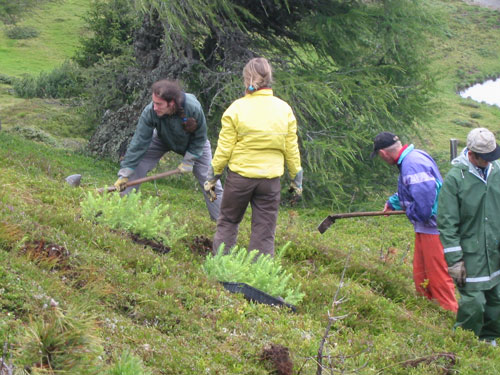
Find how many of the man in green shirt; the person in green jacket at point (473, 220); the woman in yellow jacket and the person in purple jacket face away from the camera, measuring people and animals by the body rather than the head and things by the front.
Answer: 1

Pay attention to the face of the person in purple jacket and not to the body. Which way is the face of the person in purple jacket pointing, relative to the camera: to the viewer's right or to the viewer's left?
to the viewer's left

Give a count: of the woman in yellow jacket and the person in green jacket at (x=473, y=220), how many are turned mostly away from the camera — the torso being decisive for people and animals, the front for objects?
1

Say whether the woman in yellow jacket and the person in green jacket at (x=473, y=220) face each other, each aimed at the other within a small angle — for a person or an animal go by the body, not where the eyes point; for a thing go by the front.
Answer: no

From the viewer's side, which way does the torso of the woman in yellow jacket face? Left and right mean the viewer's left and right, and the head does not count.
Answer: facing away from the viewer

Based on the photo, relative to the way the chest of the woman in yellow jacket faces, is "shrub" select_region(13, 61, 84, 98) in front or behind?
in front

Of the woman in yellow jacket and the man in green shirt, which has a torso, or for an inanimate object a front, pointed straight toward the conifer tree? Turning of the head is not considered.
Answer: the woman in yellow jacket

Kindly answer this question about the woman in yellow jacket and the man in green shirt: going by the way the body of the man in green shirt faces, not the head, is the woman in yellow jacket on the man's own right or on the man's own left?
on the man's own left

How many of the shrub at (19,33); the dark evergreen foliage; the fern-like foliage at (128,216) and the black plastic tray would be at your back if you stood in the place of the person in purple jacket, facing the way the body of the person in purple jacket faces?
0

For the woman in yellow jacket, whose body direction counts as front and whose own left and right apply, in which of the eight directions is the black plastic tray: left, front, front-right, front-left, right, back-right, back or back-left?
back

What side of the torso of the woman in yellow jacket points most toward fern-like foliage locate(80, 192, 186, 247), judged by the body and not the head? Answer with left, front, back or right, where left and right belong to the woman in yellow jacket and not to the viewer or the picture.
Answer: left

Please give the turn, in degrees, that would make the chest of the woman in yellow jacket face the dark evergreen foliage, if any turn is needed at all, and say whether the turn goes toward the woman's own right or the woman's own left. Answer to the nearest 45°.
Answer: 0° — they already face it

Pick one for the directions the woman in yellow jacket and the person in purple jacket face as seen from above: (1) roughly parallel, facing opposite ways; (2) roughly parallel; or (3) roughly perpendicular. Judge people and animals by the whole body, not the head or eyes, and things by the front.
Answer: roughly perpendicular

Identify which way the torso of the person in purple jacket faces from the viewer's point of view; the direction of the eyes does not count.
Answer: to the viewer's left

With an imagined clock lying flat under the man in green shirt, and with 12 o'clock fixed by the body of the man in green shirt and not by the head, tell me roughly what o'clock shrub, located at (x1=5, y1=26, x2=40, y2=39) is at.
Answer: The shrub is roughly at 4 o'clock from the man in green shirt.

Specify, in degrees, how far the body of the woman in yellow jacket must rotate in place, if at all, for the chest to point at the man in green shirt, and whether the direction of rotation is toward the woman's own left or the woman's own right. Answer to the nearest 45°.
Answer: approximately 45° to the woman's own left
